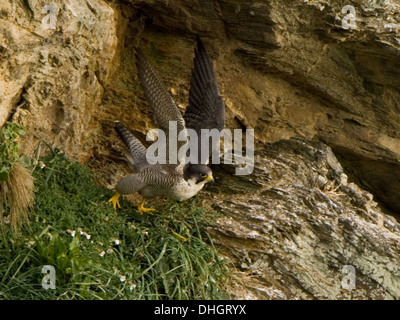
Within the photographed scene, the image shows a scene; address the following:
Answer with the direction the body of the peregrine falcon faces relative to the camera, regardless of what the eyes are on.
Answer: to the viewer's right
